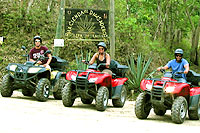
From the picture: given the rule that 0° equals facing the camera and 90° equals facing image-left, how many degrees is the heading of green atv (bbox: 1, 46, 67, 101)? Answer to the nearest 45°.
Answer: approximately 45°

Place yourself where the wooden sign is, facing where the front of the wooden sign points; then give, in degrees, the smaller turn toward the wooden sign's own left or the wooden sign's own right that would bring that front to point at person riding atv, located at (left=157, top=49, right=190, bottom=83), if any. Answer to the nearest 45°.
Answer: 0° — it already faces them

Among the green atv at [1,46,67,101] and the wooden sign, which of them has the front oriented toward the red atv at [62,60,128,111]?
the wooden sign

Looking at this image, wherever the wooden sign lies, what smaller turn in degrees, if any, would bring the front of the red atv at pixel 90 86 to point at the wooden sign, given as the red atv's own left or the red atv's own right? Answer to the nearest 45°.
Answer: approximately 135° to the red atv's own right

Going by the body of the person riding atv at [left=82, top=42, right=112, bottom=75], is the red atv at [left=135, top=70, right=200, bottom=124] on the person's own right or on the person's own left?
on the person's own left

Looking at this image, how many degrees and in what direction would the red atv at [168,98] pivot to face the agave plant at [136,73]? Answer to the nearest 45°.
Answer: approximately 135° to its right

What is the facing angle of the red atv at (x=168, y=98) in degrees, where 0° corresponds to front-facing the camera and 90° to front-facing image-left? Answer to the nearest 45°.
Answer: approximately 45°
